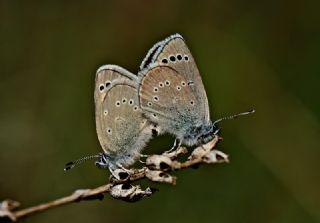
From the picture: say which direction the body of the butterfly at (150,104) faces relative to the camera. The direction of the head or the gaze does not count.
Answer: to the viewer's right
